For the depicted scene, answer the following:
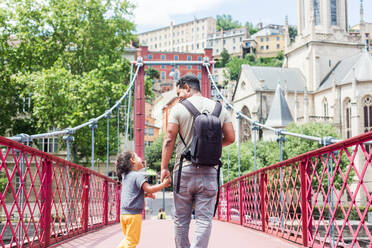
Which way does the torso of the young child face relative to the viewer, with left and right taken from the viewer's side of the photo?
facing away from the viewer and to the right of the viewer

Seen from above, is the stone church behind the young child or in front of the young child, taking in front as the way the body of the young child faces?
in front

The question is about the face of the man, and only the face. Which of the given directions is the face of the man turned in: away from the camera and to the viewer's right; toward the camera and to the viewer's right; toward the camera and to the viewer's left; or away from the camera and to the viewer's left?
away from the camera and to the viewer's left

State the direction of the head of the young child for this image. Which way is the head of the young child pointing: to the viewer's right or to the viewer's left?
to the viewer's right
